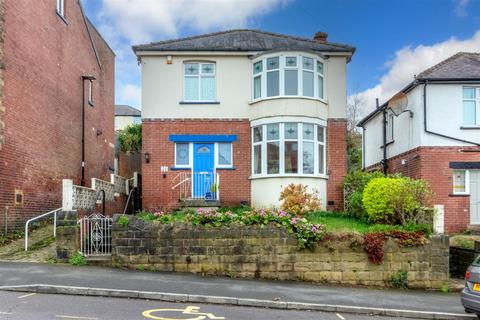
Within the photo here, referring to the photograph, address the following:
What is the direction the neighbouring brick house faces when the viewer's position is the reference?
facing the viewer and to the left of the viewer

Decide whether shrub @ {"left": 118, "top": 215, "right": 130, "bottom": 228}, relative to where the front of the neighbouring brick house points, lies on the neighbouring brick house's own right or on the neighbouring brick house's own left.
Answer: on the neighbouring brick house's own left

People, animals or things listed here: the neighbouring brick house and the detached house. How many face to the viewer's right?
0

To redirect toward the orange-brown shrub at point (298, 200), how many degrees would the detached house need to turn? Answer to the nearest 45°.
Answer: approximately 45° to its left

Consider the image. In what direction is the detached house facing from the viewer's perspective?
toward the camera

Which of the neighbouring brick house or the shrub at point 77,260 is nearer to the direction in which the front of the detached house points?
the shrub

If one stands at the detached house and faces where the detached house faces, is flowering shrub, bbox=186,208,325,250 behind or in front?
in front

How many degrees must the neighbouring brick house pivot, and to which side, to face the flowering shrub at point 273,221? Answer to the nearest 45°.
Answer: approximately 90° to its left

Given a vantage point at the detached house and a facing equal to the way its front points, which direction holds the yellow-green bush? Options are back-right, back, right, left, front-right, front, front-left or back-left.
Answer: front-left

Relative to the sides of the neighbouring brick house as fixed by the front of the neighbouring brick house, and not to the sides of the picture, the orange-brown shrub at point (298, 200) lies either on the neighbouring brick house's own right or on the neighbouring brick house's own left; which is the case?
on the neighbouring brick house's own left

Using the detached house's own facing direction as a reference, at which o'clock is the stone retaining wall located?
The stone retaining wall is roughly at 12 o'clock from the detached house.
